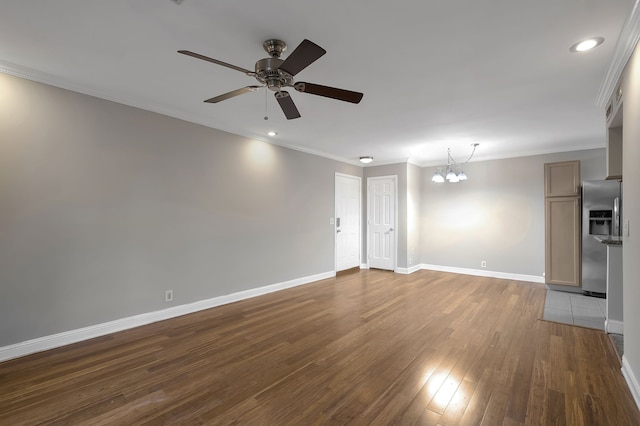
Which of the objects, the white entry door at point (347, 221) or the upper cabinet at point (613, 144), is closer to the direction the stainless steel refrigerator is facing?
the upper cabinet

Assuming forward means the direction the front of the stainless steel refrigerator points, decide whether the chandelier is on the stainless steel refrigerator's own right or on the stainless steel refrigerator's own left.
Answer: on the stainless steel refrigerator's own right

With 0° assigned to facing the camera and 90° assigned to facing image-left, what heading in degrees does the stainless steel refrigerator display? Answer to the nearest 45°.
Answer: approximately 0°

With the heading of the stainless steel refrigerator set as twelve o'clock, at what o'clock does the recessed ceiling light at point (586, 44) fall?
The recessed ceiling light is roughly at 12 o'clock from the stainless steel refrigerator.

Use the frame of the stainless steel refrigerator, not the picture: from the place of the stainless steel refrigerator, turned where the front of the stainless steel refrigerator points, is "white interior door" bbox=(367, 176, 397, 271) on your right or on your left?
on your right

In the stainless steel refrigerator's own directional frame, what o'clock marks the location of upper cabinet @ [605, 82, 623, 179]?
The upper cabinet is roughly at 12 o'clock from the stainless steel refrigerator.

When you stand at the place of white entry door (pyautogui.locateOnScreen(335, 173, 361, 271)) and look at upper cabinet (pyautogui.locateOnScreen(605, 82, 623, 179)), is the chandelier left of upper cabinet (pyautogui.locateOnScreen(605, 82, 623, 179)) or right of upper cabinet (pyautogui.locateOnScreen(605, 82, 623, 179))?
left

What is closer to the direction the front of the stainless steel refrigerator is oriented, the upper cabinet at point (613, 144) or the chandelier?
the upper cabinet

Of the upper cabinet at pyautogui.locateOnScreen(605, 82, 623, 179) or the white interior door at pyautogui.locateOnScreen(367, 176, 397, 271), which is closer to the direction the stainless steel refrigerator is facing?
the upper cabinet

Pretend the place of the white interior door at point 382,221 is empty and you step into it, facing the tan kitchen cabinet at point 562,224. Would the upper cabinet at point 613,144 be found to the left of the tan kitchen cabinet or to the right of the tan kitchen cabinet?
right

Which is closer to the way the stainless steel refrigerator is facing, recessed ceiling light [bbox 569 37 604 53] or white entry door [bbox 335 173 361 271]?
the recessed ceiling light
